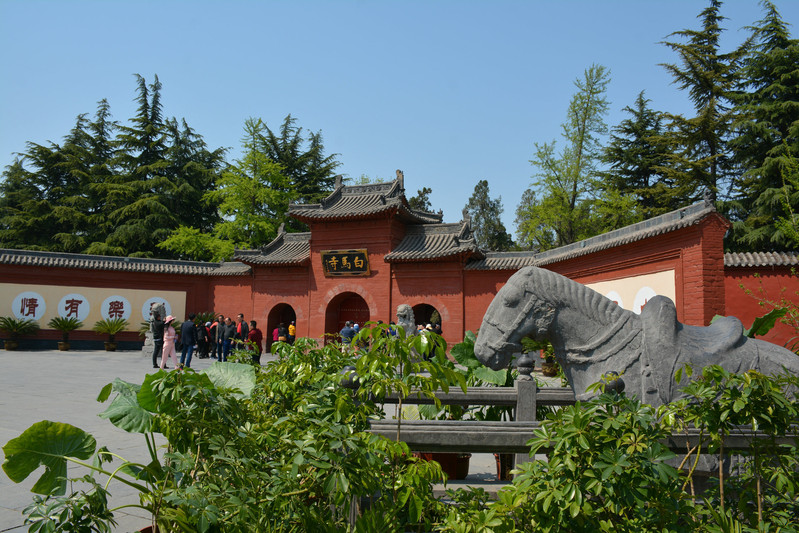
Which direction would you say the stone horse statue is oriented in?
to the viewer's left

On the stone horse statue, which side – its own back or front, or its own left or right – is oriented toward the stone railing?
left

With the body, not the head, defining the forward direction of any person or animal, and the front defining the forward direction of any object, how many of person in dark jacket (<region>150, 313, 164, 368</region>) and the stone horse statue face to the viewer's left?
1

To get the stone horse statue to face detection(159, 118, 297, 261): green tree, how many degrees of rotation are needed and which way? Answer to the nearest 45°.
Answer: approximately 45° to its right

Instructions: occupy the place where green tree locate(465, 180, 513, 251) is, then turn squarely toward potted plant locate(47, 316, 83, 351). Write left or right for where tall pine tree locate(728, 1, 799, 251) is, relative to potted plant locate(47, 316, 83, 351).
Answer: left
